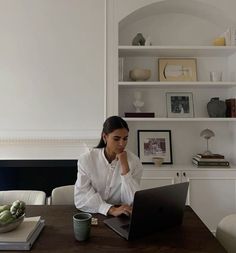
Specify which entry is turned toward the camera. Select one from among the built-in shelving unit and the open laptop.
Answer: the built-in shelving unit

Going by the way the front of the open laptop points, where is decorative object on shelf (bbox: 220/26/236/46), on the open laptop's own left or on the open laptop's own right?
on the open laptop's own right

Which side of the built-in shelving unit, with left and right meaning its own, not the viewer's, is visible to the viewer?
front

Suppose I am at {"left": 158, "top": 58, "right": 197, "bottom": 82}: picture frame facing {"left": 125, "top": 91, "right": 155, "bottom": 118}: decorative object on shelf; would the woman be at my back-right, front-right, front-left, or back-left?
front-left

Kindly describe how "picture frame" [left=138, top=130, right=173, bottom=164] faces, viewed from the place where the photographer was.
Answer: facing the viewer

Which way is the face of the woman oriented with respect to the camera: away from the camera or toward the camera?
toward the camera

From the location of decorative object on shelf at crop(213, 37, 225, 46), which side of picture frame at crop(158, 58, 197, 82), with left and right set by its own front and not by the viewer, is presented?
left

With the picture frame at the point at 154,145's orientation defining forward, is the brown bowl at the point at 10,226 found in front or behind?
in front

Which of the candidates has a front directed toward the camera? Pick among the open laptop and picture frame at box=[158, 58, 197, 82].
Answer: the picture frame

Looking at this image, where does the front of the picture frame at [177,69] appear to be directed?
toward the camera
